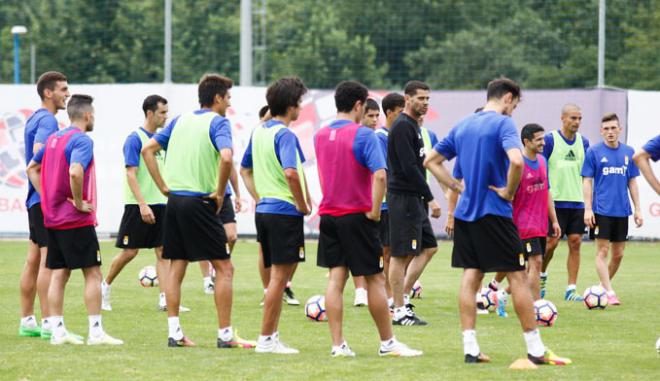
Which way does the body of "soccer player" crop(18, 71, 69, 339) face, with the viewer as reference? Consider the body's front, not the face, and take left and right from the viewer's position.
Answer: facing to the right of the viewer

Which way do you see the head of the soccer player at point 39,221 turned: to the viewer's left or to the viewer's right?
to the viewer's right

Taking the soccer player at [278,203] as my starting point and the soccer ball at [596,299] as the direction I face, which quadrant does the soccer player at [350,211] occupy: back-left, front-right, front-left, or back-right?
front-right

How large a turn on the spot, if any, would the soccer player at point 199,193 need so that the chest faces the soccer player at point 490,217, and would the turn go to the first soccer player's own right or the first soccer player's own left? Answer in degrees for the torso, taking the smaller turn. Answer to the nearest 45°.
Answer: approximately 90° to the first soccer player's own right

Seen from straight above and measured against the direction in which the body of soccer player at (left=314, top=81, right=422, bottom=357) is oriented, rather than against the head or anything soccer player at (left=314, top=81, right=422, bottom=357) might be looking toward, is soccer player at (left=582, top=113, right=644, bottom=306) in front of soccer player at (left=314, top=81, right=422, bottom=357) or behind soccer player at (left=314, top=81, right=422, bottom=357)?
in front

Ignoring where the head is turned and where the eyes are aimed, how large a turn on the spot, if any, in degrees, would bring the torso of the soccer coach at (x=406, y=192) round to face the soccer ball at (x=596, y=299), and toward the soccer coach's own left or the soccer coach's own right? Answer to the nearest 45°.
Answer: approximately 45° to the soccer coach's own left

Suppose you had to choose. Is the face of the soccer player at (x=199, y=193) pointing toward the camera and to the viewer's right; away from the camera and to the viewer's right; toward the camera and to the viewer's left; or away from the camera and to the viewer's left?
away from the camera and to the viewer's right

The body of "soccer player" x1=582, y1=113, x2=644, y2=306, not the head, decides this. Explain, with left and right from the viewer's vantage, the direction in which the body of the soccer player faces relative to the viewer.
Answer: facing the viewer

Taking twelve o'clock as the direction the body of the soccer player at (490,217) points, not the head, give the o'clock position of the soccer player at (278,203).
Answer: the soccer player at (278,203) is roughly at 8 o'clock from the soccer player at (490,217).

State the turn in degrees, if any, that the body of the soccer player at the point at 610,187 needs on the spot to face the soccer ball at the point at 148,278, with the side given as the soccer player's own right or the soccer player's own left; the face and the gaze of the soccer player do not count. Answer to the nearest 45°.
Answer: approximately 90° to the soccer player's own right
